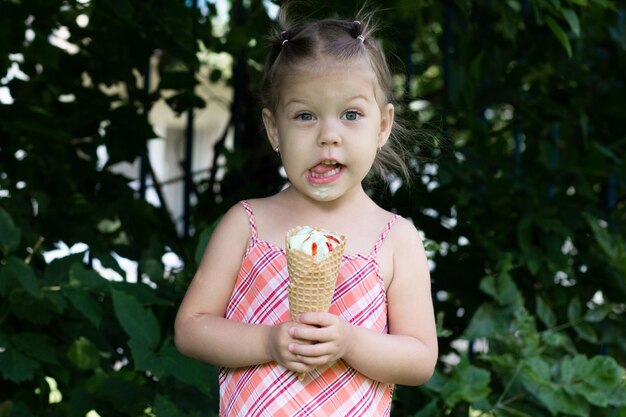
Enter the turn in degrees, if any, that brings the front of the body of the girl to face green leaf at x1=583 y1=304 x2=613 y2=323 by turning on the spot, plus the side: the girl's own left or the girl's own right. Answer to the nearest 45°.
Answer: approximately 135° to the girl's own left

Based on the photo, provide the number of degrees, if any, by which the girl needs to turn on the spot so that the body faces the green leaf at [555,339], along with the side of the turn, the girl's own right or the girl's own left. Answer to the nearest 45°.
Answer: approximately 135° to the girl's own left

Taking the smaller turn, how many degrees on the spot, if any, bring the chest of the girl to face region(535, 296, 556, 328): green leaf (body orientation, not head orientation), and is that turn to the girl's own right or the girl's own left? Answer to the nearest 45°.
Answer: approximately 135° to the girl's own left

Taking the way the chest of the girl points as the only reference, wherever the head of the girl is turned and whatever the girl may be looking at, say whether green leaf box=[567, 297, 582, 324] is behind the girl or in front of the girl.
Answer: behind

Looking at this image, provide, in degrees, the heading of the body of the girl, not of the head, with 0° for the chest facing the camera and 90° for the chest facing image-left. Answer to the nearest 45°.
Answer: approximately 0°

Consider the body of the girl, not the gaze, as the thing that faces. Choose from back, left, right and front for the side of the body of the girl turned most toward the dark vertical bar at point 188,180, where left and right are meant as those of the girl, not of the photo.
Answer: back

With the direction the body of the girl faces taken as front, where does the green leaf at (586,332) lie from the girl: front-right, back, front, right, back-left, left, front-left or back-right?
back-left

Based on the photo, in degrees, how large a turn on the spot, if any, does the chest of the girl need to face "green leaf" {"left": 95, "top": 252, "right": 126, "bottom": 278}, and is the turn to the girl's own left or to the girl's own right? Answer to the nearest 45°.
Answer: approximately 135° to the girl's own right
